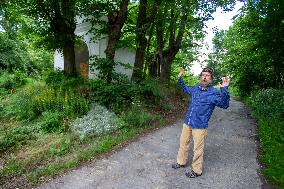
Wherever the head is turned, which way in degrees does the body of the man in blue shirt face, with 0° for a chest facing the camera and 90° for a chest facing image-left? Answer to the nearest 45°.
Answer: approximately 45°

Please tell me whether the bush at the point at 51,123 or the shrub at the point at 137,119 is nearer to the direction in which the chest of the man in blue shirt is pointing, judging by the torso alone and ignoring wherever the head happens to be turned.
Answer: the bush

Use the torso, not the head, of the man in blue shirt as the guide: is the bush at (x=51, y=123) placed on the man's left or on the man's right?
on the man's right

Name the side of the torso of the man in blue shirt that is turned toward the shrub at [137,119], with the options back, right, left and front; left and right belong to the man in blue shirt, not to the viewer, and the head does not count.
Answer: right

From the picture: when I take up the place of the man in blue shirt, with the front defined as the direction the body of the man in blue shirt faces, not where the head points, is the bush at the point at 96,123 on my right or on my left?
on my right

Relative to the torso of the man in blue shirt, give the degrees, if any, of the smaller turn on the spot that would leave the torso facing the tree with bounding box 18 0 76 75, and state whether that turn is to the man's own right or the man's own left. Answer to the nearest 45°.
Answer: approximately 90° to the man's own right
